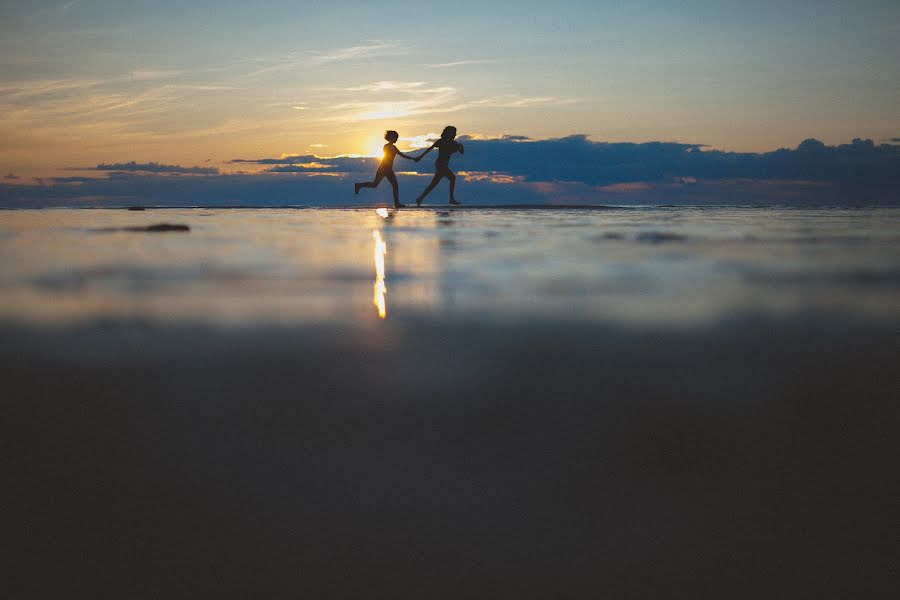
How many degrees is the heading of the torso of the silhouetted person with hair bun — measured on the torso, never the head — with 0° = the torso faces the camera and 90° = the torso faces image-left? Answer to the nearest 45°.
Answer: approximately 270°
